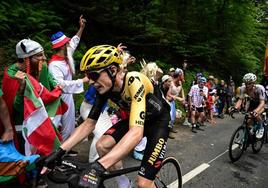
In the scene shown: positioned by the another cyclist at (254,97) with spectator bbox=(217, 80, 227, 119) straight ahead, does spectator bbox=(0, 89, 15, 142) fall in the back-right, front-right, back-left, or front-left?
back-left

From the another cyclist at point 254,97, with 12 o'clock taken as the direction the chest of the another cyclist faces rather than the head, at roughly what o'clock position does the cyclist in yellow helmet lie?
The cyclist in yellow helmet is roughly at 11 o'clock from another cyclist.

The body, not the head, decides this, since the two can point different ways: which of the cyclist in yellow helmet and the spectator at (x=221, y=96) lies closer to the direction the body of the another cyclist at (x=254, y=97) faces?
the cyclist in yellow helmet

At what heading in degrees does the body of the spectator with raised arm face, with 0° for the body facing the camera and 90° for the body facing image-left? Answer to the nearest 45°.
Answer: approximately 270°

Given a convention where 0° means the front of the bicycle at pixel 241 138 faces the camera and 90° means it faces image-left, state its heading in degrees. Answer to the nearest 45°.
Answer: approximately 45°

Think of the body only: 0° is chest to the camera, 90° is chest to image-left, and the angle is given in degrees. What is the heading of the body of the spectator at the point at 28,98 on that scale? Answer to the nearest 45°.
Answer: approximately 270°

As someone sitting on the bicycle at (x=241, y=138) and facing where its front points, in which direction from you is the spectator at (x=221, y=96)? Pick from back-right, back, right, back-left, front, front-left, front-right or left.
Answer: back-right

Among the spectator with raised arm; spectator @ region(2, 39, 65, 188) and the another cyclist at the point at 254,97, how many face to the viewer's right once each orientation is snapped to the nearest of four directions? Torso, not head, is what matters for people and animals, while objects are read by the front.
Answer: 2

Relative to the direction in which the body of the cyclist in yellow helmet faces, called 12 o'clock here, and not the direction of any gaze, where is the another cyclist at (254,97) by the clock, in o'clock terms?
Another cyclist is roughly at 6 o'clock from the cyclist in yellow helmet.

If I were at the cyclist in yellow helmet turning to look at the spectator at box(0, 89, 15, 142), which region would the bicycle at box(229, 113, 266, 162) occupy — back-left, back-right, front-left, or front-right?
back-right

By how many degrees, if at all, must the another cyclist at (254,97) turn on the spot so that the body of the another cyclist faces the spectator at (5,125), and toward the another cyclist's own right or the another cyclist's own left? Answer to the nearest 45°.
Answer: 0° — they already face them

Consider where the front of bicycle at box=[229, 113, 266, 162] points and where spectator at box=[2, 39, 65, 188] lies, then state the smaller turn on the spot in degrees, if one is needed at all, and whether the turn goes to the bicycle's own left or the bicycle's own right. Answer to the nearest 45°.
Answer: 0° — it already faces them

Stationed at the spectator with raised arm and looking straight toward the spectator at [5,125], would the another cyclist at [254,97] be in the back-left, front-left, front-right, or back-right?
back-left
